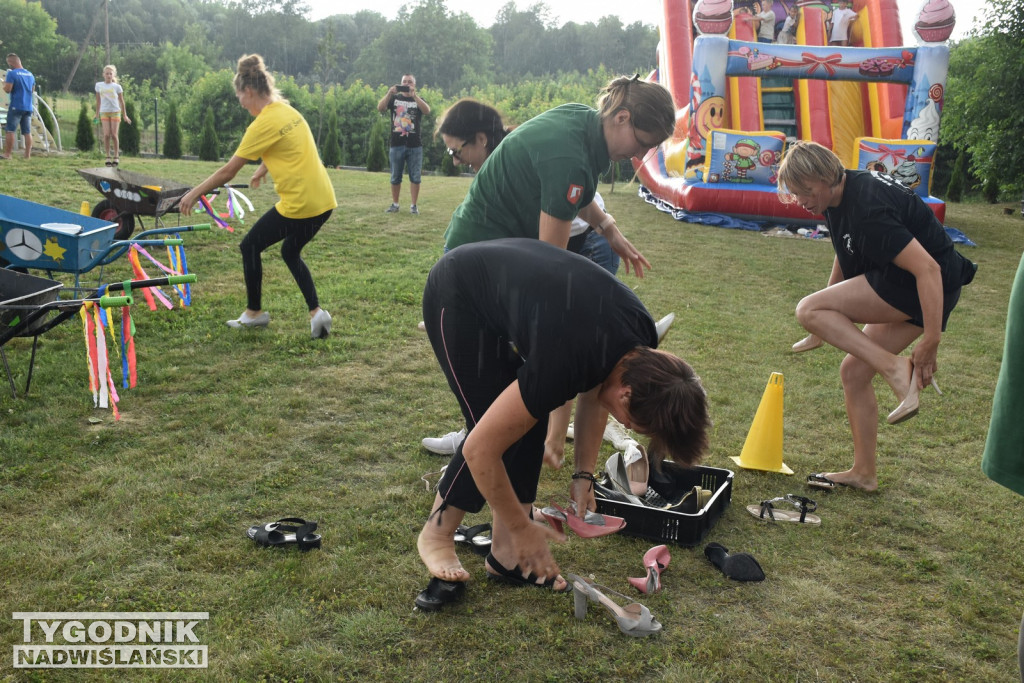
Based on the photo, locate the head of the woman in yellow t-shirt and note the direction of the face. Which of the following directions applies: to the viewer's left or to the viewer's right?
to the viewer's left

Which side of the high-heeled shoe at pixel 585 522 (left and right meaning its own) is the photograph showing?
right

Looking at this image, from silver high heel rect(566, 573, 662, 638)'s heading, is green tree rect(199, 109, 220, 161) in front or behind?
behind

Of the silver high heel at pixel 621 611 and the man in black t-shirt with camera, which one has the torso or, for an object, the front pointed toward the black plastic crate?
the man in black t-shirt with camera

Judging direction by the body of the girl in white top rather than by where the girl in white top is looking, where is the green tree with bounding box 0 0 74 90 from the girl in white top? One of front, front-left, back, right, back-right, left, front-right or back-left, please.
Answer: back

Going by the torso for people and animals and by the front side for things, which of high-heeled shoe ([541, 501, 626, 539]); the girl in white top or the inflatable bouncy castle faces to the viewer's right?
the high-heeled shoe

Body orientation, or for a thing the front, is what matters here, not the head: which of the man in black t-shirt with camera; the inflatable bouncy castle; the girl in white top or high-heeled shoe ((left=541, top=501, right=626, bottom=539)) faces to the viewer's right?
the high-heeled shoe

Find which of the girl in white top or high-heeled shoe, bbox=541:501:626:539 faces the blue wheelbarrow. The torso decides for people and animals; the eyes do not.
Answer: the girl in white top
